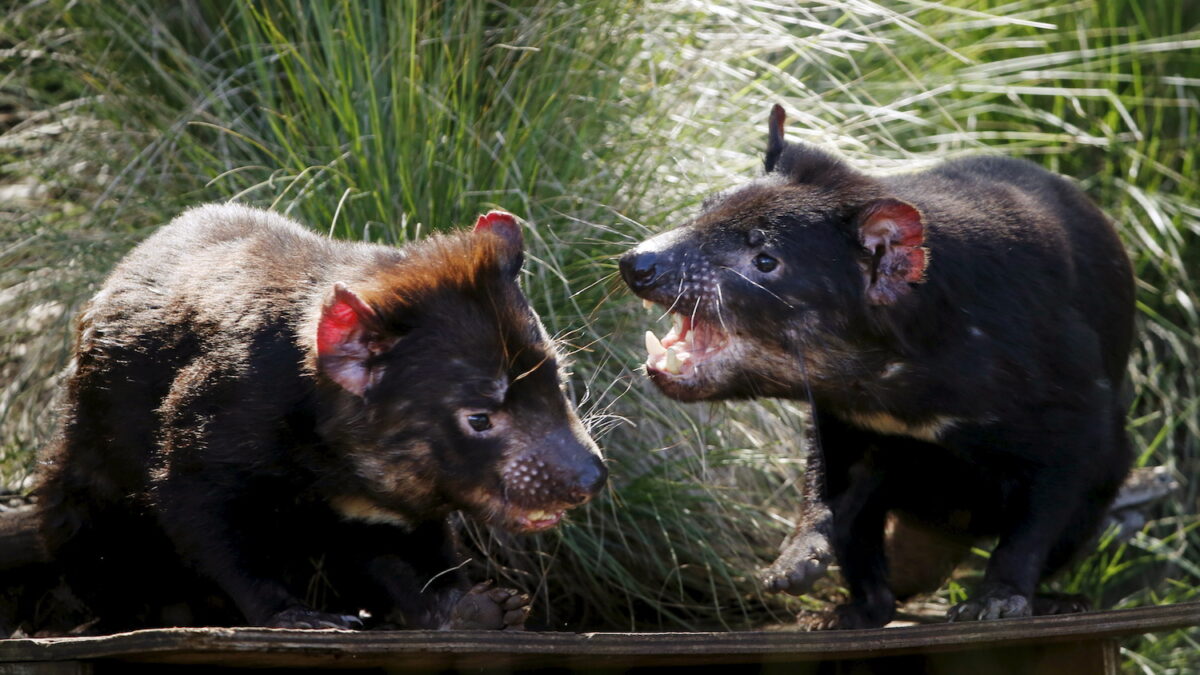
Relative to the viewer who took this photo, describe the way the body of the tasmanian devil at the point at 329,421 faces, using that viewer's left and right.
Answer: facing the viewer and to the right of the viewer
